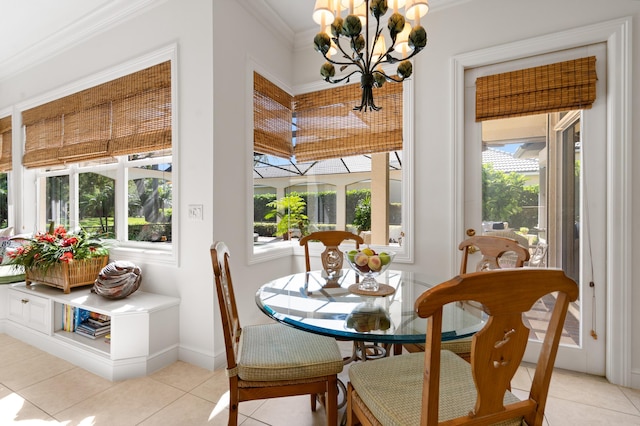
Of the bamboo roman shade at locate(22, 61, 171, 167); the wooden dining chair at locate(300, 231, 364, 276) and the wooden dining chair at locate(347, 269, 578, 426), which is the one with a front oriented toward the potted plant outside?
the wooden dining chair at locate(347, 269, 578, 426)

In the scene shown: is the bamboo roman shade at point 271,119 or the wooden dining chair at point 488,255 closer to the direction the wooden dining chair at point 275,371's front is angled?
the wooden dining chair

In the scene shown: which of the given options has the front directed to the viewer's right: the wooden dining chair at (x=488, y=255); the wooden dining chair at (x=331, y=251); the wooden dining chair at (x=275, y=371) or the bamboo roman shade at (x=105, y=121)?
the wooden dining chair at (x=275, y=371)

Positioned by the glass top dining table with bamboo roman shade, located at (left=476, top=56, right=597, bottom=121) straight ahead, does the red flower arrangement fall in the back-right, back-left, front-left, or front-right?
back-left

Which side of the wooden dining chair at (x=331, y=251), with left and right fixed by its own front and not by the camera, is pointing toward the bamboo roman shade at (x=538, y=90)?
left

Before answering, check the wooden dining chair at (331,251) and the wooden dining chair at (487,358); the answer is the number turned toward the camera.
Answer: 1

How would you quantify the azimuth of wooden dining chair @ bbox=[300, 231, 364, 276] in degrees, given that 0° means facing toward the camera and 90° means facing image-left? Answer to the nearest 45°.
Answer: approximately 0°

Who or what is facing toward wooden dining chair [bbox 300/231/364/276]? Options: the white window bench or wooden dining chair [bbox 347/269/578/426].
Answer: wooden dining chair [bbox 347/269/578/426]

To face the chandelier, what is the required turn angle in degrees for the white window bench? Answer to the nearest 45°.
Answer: approximately 90° to its left

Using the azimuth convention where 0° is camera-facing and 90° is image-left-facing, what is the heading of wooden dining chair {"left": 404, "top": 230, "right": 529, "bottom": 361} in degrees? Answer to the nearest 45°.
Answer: approximately 45°

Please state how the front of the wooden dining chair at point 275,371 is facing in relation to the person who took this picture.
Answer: facing to the right of the viewer

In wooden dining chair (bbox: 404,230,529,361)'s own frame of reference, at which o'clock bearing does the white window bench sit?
The white window bench is roughly at 1 o'clock from the wooden dining chair.

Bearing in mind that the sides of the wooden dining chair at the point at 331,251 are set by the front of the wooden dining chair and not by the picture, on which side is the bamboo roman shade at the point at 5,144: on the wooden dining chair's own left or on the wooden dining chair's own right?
on the wooden dining chair's own right

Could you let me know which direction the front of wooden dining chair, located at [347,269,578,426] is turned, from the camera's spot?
facing away from the viewer and to the left of the viewer
